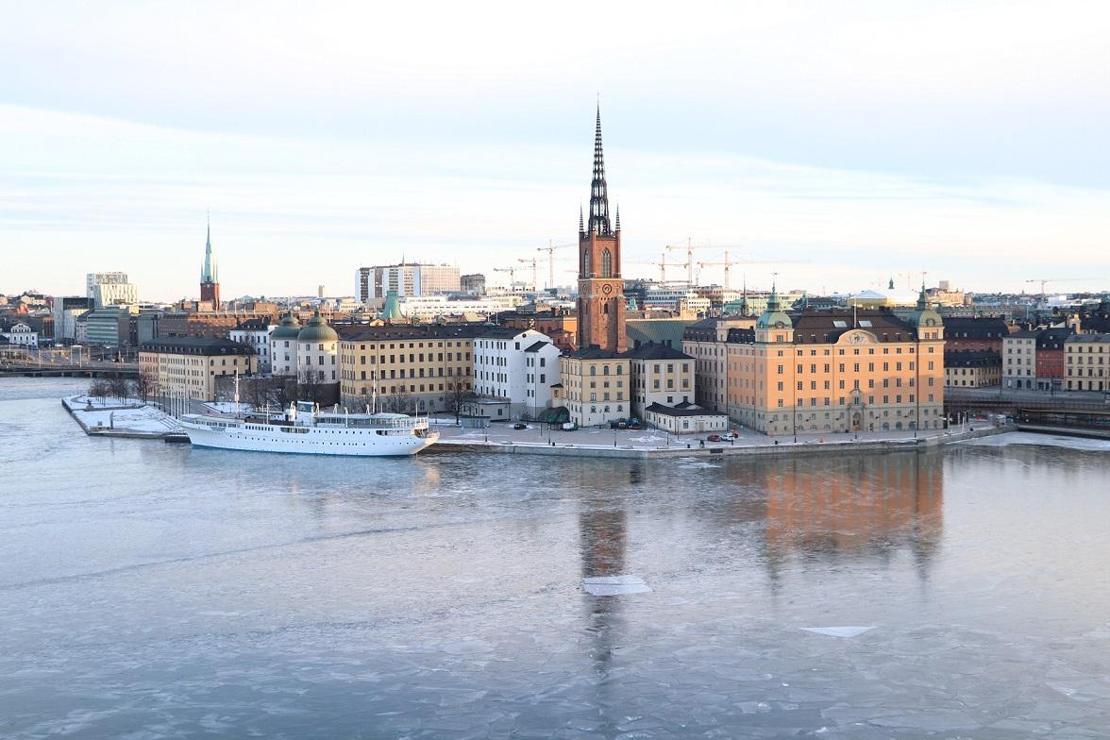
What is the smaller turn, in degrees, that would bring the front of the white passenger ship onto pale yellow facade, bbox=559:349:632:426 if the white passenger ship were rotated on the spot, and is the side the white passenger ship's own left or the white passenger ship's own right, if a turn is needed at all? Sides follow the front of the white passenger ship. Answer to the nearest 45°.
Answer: approximately 180°

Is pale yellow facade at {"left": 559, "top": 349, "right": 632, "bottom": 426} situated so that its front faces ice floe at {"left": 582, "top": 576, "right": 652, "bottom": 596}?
yes

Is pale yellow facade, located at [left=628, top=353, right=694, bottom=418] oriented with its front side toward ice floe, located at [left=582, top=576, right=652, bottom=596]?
yes

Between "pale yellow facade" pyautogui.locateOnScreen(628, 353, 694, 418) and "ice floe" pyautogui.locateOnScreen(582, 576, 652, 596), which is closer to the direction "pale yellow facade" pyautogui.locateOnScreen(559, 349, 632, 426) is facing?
the ice floe

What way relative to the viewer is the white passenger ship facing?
to the viewer's left

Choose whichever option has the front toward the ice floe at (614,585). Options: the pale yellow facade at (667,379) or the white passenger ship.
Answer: the pale yellow facade

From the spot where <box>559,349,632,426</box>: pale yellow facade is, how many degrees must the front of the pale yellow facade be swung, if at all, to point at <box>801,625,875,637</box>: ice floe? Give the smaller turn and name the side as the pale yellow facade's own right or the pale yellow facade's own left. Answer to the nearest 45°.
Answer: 0° — it already faces it

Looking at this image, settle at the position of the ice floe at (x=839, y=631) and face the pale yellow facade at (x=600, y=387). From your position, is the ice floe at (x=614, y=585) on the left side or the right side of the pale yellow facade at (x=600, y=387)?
left
